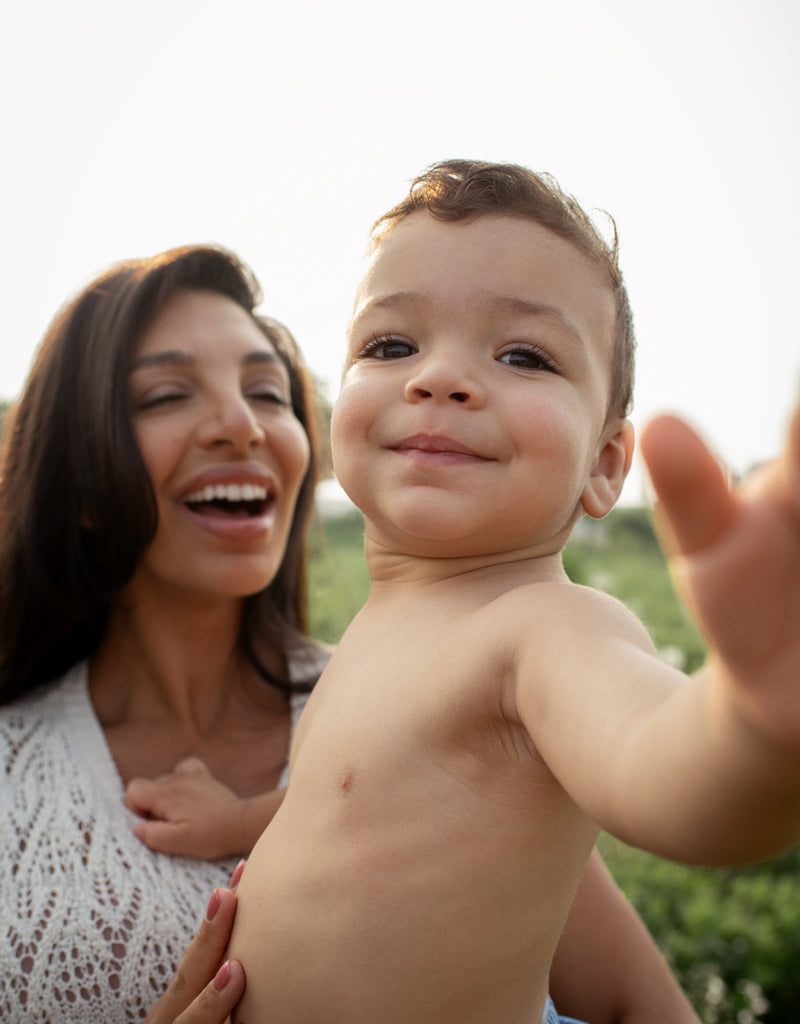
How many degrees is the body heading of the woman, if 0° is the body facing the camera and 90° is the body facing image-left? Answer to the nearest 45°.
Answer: approximately 315°

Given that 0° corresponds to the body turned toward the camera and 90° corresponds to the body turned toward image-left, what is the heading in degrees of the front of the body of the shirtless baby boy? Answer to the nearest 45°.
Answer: approximately 45°

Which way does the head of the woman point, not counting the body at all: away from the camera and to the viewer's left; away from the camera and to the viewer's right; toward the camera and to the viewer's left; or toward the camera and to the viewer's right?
toward the camera and to the viewer's right
